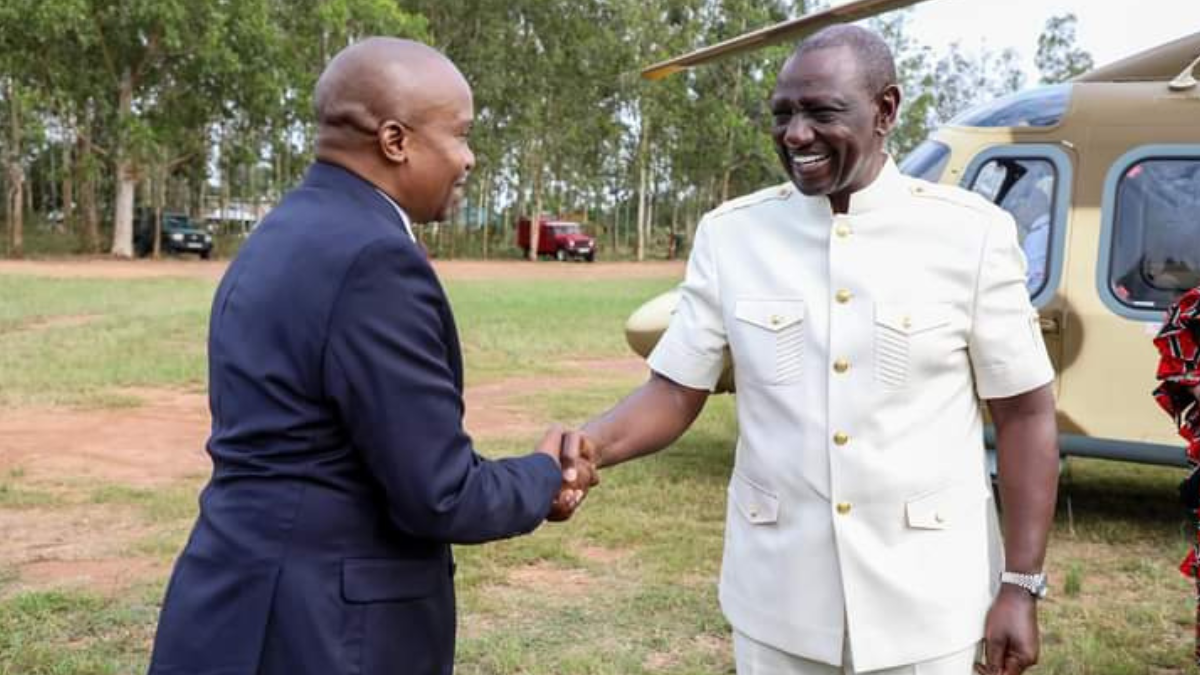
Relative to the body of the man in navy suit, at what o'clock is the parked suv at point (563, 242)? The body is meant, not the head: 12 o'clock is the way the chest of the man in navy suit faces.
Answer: The parked suv is roughly at 11 o'clock from the man in navy suit.

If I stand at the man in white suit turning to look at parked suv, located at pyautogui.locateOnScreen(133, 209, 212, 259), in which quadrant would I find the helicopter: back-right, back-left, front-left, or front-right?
front-right

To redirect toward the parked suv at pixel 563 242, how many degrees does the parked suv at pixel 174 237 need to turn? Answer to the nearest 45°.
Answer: approximately 45° to its left

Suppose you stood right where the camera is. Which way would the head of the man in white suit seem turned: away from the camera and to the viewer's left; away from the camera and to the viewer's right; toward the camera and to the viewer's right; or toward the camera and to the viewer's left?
toward the camera and to the viewer's left

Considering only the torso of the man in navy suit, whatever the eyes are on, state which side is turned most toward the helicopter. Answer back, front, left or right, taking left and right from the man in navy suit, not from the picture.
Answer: front

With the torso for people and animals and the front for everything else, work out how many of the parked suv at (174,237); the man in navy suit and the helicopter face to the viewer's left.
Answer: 1

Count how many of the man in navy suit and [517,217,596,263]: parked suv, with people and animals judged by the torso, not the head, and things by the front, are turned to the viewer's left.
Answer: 0

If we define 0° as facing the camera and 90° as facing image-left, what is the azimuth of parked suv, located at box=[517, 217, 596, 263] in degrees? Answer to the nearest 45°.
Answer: approximately 315°

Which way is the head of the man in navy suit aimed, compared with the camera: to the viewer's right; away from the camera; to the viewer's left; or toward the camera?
to the viewer's right

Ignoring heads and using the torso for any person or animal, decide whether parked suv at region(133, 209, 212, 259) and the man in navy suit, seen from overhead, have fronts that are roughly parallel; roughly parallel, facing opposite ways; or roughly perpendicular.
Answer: roughly perpendicular

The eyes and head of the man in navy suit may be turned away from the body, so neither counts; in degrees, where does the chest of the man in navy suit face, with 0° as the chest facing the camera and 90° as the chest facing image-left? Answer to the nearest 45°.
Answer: approximately 225°

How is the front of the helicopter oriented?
to the viewer's left
